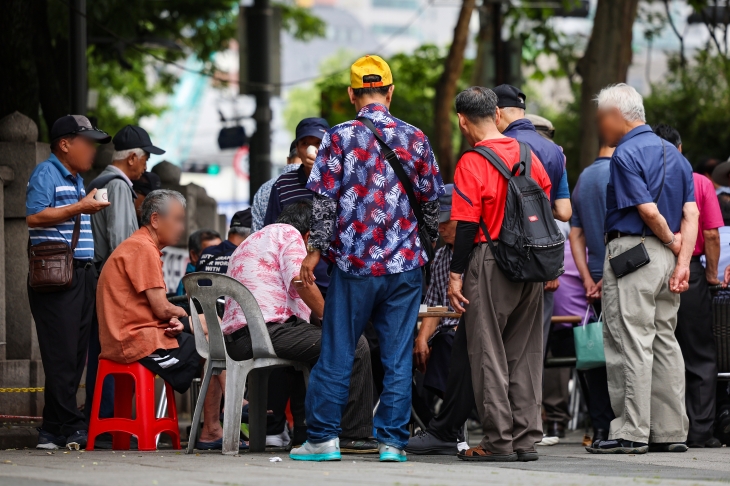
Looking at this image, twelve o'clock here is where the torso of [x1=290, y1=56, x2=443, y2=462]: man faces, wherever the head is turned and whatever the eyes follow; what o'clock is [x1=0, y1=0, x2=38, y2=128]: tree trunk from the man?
The tree trunk is roughly at 11 o'clock from the man.

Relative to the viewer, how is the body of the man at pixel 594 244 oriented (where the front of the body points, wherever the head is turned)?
away from the camera

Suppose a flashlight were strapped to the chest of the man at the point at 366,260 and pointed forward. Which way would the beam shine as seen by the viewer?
away from the camera

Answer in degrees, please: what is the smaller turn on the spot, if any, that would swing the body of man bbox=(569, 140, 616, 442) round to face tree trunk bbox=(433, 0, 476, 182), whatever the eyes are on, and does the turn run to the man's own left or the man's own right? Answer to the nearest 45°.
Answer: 0° — they already face it

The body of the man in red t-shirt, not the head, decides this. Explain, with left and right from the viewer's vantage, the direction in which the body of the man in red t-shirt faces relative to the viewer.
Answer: facing away from the viewer and to the left of the viewer

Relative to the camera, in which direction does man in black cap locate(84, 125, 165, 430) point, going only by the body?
to the viewer's right

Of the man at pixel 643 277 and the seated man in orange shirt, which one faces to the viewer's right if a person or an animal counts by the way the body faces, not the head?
the seated man in orange shirt

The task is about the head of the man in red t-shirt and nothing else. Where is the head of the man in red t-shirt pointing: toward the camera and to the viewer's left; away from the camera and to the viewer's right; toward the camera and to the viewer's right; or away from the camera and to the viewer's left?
away from the camera and to the viewer's left

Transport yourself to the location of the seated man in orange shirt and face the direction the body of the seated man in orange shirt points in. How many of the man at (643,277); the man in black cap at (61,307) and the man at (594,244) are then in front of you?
2

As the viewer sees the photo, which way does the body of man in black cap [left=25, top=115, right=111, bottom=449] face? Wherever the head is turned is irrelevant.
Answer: to the viewer's right

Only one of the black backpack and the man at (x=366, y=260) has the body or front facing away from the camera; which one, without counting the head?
the man
